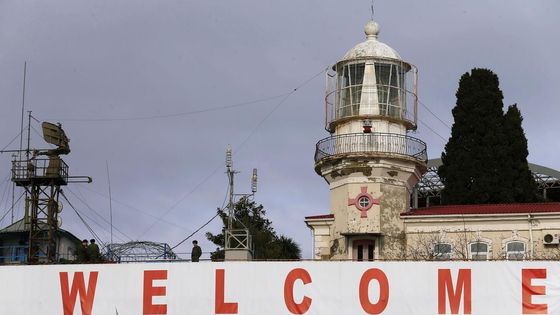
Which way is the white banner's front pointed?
toward the camera
